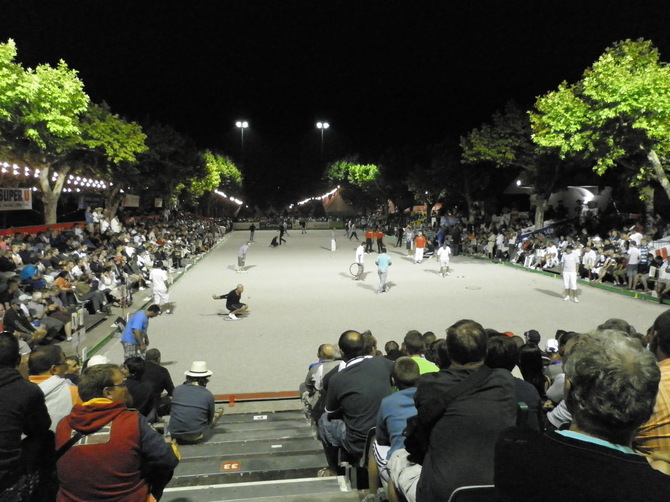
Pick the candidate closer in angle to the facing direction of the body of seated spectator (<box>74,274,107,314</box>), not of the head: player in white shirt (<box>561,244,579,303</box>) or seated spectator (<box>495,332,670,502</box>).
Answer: the player in white shirt

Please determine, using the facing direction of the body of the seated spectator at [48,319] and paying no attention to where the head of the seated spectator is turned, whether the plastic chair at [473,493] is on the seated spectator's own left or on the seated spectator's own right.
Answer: on the seated spectator's own right

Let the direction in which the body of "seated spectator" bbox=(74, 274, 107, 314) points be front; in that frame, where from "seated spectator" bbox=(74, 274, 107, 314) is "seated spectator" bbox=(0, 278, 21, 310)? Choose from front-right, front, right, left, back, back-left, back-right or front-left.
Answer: back-right

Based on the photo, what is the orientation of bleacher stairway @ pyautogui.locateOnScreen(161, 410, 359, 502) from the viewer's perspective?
away from the camera

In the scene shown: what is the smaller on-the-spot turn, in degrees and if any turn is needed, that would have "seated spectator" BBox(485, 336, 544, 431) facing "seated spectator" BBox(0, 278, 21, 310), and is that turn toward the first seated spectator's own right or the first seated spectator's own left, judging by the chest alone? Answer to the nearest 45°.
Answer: approximately 90° to the first seated spectator's own left

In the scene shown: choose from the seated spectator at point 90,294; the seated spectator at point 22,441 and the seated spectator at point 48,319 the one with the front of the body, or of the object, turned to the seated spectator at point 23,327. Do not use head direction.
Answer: the seated spectator at point 22,441

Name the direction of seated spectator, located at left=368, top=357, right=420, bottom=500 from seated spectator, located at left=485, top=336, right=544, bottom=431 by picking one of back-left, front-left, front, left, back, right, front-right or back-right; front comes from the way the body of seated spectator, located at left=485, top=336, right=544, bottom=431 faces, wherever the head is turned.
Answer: back-left

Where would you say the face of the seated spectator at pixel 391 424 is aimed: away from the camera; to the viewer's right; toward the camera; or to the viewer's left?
away from the camera

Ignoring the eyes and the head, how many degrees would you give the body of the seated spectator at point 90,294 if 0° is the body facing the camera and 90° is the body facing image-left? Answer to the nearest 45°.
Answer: approximately 270°

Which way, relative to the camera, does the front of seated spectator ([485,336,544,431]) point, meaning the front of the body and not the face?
away from the camera

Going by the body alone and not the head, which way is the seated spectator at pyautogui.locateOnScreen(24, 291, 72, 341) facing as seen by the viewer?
to the viewer's right

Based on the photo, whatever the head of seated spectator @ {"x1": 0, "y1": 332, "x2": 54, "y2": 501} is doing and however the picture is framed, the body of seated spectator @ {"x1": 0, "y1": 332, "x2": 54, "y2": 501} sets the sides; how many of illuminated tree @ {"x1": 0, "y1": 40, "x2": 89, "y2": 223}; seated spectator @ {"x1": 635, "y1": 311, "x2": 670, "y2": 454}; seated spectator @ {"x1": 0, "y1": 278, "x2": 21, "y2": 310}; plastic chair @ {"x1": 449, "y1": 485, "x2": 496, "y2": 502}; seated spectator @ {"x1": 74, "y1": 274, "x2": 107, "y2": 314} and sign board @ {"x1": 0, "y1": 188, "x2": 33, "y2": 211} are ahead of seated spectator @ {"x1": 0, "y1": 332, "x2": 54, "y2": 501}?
4
